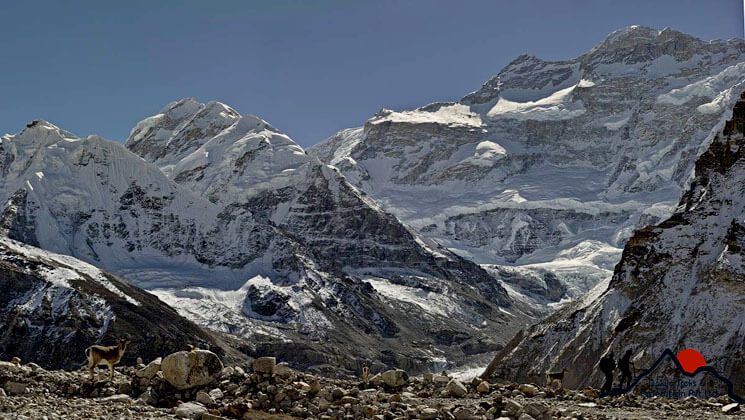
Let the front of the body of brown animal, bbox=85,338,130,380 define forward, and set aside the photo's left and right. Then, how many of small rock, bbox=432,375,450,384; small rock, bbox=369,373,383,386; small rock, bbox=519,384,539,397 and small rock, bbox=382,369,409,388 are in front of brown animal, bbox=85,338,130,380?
4

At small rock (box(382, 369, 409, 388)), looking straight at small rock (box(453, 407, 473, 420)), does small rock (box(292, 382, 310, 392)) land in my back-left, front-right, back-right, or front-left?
front-right

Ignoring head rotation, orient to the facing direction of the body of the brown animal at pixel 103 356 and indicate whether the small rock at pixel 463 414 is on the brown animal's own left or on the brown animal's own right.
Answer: on the brown animal's own right

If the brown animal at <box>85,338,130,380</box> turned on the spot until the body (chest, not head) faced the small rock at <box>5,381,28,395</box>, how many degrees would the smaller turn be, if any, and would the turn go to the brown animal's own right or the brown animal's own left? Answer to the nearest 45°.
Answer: approximately 135° to the brown animal's own right

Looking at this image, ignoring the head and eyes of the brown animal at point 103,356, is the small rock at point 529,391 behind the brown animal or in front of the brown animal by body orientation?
in front

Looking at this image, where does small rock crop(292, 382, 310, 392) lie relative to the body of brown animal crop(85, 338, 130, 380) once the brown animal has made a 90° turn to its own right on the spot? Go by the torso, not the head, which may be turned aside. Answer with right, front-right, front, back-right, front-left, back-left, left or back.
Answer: front-left

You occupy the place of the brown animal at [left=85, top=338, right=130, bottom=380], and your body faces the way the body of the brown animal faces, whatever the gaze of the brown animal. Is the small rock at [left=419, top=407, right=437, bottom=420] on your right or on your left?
on your right

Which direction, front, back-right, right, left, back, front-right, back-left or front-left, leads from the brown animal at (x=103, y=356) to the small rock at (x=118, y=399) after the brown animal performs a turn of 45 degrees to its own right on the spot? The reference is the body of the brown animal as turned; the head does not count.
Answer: front-right

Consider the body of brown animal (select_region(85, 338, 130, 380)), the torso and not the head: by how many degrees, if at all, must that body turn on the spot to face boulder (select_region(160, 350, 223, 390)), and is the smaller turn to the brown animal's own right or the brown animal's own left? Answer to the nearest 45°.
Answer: approximately 45° to the brown animal's own right

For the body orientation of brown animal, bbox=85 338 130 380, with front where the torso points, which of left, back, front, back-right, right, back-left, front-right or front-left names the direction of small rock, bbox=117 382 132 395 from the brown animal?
right

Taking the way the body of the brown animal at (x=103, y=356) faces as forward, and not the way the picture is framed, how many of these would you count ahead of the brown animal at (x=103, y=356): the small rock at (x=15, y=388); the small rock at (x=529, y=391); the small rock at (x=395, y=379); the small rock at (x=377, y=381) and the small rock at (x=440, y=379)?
4

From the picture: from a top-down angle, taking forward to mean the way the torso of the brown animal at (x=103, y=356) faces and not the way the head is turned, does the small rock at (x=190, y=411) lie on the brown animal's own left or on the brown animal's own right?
on the brown animal's own right

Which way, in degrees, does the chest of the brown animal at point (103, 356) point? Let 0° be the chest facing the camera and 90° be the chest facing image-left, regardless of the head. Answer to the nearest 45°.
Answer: approximately 270°

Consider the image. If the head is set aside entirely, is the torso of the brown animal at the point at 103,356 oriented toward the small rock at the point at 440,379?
yes

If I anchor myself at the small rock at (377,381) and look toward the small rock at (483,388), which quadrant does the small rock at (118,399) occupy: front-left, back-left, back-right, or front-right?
back-right

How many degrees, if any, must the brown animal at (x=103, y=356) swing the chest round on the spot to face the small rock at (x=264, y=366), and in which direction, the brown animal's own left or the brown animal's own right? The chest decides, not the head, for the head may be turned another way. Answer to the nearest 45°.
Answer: approximately 45° to the brown animal's own right

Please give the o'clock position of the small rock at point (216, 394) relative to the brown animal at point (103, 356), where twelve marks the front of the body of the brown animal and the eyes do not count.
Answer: The small rock is roughly at 2 o'clock from the brown animal.
